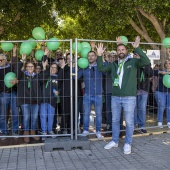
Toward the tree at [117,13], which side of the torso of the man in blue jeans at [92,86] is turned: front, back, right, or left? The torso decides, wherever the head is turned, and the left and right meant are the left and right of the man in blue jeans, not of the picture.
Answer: back

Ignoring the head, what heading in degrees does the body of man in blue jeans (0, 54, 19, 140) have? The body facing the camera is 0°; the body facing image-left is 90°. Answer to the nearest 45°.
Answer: approximately 0°

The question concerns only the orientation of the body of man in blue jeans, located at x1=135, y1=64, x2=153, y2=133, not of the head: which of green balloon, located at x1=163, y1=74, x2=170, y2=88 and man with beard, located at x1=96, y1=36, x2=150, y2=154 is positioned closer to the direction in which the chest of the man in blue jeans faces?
the man with beard

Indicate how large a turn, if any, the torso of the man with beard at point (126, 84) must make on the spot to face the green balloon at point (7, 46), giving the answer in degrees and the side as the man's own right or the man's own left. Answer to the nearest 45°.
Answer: approximately 45° to the man's own right

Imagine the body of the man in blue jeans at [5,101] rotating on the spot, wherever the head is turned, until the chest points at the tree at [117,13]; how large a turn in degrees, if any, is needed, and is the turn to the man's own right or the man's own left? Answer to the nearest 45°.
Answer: approximately 135° to the man's own left

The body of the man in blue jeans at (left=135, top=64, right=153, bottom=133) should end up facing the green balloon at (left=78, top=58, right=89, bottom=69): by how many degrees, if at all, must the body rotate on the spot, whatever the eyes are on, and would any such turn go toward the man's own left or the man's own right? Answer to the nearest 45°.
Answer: approximately 45° to the man's own right

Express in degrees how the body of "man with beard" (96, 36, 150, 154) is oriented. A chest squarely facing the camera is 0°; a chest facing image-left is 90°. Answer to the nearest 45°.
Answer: approximately 45°

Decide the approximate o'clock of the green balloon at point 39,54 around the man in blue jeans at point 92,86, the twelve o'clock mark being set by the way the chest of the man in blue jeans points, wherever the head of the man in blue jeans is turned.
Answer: The green balloon is roughly at 3 o'clock from the man in blue jeans.
